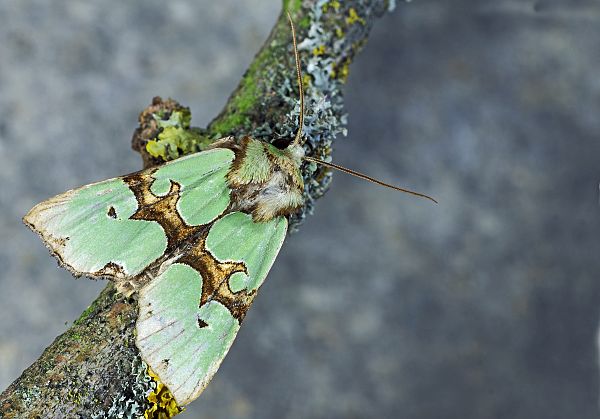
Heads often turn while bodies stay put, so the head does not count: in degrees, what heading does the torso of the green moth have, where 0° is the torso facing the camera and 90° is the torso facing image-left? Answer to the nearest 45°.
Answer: approximately 225°
